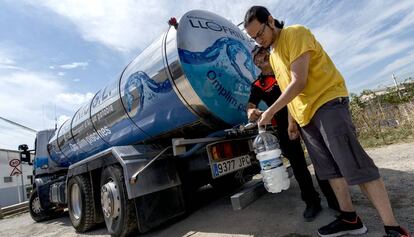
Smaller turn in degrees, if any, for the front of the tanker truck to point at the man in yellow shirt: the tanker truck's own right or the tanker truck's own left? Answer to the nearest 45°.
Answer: approximately 180°

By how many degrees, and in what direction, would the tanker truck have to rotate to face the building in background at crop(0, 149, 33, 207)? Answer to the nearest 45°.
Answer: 0° — it already faces it

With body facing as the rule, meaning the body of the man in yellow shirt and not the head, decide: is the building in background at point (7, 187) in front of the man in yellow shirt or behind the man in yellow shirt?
in front

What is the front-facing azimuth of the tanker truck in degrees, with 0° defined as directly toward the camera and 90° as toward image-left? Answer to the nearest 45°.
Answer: approximately 135°

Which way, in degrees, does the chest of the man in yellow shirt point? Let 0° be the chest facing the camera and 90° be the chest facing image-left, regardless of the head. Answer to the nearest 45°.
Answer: approximately 90°

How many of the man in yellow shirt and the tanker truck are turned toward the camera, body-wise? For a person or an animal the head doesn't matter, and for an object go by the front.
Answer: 0
